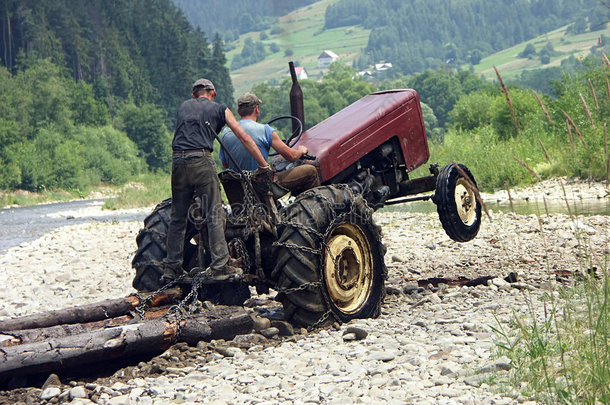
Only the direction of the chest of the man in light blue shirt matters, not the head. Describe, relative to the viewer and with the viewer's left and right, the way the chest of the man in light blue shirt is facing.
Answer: facing away from the viewer and to the right of the viewer

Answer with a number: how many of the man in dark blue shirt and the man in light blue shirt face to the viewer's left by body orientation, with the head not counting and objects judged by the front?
0

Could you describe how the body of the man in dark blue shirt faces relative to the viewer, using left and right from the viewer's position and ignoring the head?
facing away from the viewer and to the right of the viewer

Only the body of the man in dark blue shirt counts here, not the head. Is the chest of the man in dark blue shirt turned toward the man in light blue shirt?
yes

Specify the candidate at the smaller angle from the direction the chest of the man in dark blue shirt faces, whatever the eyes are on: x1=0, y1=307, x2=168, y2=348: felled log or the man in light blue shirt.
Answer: the man in light blue shirt

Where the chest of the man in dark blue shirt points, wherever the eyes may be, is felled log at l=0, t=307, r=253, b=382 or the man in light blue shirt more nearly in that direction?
the man in light blue shirt

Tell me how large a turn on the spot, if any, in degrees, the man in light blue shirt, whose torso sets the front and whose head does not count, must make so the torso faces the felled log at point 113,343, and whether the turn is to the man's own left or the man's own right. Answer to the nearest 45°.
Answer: approximately 180°

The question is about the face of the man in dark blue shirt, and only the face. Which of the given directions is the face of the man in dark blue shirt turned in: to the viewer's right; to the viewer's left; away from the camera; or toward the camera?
away from the camera

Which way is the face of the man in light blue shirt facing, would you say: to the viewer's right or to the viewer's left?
to the viewer's right

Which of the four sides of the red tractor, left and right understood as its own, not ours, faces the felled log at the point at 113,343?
back

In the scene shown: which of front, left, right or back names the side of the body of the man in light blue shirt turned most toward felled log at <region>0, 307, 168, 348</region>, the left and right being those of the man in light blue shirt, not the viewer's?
back

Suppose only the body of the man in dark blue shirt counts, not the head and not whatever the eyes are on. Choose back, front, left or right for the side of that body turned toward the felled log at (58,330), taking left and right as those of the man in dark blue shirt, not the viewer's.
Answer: back

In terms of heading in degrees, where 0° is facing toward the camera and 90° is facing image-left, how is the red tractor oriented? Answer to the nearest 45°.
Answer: approximately 225°

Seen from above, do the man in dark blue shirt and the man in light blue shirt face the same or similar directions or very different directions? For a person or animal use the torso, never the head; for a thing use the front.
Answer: same or similar directions
